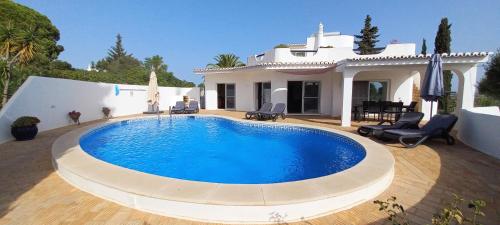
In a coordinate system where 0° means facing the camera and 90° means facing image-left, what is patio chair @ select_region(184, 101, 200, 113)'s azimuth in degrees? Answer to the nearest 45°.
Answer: approximately 45°

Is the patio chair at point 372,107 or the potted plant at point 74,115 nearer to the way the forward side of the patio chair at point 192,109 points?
the potted plant

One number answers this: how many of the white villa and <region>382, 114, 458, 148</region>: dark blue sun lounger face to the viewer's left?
1

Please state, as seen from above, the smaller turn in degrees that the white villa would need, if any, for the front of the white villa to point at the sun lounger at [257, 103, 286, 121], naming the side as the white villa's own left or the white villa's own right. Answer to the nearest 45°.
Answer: approximately 45° to the white villa's own right

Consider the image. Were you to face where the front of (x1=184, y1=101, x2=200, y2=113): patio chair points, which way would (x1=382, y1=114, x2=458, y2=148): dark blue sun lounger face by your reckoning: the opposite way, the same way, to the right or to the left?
to the right

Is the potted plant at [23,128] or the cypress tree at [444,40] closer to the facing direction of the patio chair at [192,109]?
the potted plant

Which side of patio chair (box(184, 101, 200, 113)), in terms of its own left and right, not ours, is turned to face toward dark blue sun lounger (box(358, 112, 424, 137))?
left

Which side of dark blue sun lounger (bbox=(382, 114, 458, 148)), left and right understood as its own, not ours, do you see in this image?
left

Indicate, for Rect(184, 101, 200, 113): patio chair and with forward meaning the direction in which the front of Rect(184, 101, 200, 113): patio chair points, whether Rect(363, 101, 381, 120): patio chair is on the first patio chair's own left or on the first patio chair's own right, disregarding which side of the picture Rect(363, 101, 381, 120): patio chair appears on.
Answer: on the first patio chair's own left

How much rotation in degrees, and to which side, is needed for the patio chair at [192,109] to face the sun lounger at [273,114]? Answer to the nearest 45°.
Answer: approximately 90° to its left

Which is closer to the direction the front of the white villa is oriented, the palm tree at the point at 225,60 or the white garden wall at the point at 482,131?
the white garden wall

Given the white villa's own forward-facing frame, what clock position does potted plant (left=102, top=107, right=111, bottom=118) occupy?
The potted plant is roughly at 2 o'clock from the white villa.
